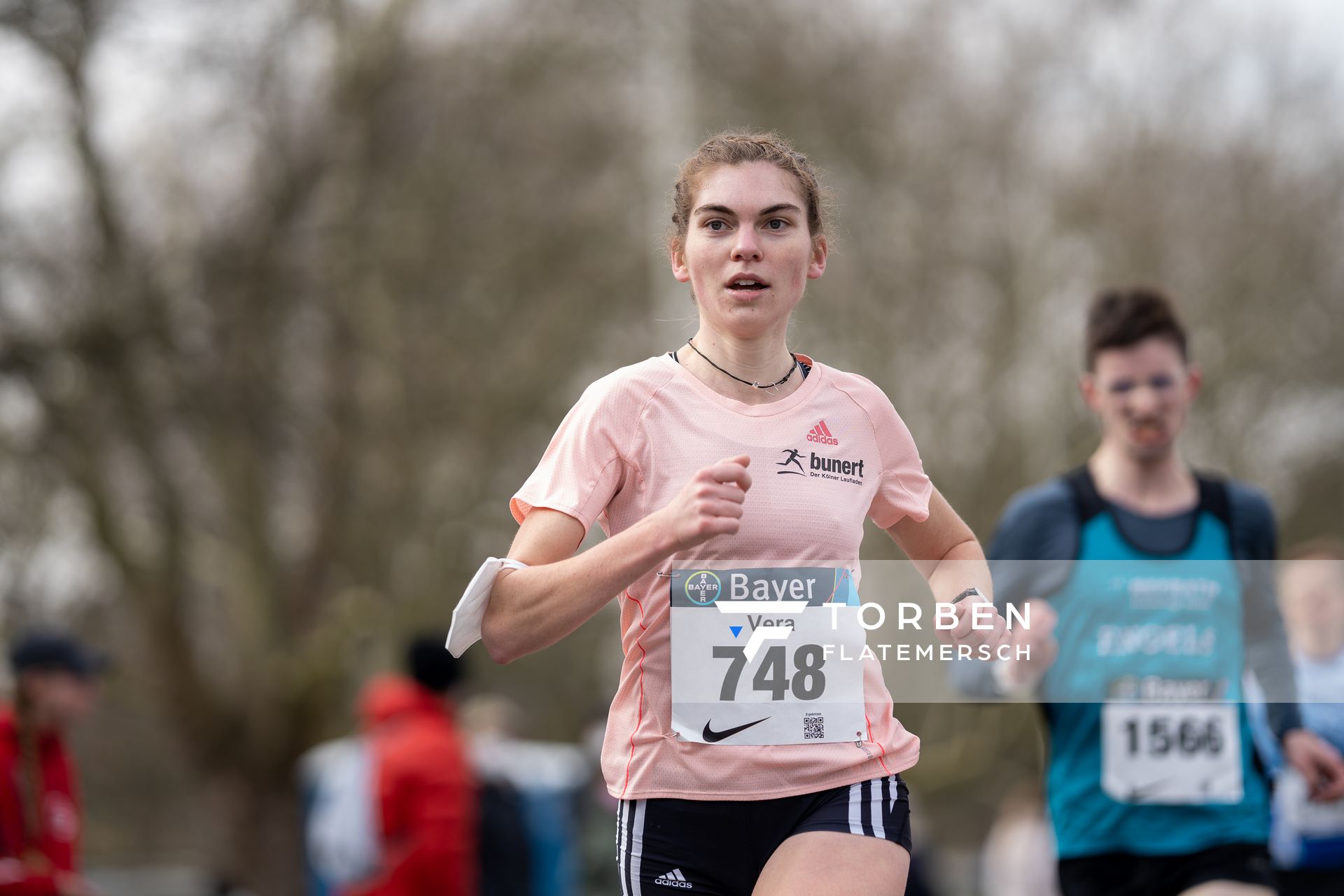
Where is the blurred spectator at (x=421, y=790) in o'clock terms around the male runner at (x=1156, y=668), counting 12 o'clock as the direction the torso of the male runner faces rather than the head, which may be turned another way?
The blurred spectator is roughly at 4 o'clock from the male runner.

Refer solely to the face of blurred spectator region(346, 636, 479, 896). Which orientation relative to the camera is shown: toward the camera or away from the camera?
away from the camera

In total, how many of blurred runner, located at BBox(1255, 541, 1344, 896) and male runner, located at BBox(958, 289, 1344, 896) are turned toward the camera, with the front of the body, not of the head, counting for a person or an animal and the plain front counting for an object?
2

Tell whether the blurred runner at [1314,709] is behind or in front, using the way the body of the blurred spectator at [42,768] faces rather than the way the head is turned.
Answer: in front

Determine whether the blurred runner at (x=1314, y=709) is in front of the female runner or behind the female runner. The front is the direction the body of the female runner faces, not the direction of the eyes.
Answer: behind

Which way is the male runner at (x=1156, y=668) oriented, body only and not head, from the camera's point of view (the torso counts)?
toward the camera

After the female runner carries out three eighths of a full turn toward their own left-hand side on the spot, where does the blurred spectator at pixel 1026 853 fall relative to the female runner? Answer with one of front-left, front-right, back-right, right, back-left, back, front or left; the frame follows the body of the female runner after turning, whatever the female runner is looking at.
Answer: front-left

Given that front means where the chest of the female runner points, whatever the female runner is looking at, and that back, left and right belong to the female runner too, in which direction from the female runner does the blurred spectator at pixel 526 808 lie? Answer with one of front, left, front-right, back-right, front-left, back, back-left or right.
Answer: back
